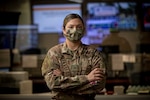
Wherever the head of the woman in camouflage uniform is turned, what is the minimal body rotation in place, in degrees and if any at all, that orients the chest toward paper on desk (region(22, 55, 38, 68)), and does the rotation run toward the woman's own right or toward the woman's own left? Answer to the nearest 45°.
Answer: approximately 180°

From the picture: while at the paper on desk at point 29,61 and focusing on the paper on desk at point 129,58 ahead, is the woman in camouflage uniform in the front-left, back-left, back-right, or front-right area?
front-right

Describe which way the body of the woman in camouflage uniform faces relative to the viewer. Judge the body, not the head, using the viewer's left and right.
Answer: facing the viewer

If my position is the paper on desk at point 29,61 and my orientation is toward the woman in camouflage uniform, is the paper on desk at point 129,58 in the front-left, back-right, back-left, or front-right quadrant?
front-left

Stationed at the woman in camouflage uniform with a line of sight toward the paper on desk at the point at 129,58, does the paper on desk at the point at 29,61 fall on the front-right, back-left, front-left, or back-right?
front-left

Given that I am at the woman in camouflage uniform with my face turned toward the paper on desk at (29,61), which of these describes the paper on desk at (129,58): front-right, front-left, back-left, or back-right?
front-right

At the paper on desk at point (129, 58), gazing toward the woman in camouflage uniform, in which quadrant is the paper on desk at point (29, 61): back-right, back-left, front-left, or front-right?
front-right

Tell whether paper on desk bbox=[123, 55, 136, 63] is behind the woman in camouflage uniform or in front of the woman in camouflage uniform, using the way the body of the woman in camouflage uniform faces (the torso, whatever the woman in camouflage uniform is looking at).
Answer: behind
